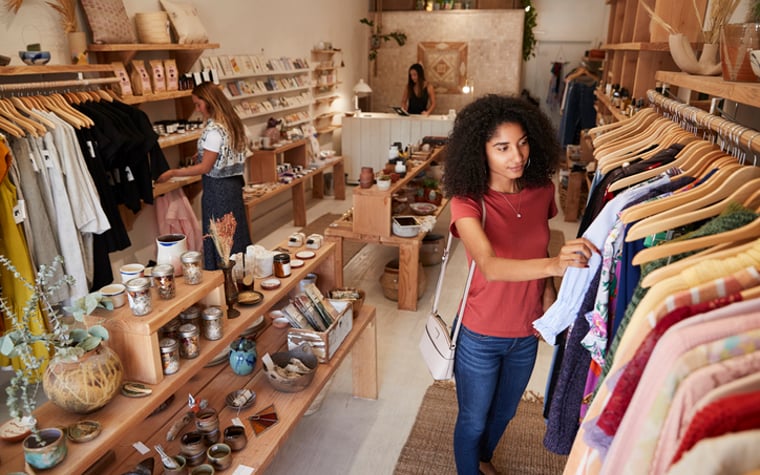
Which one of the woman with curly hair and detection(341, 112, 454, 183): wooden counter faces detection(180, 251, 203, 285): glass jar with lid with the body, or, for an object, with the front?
the wooden counter

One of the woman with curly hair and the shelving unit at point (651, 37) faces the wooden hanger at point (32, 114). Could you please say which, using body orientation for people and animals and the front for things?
the shelving unit

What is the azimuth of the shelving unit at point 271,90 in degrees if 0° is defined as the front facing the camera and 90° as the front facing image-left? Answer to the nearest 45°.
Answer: approximately 315°

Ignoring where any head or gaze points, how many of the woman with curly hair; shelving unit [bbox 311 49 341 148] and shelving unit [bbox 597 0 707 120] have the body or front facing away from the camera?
0

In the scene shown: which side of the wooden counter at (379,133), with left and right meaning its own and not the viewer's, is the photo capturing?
front

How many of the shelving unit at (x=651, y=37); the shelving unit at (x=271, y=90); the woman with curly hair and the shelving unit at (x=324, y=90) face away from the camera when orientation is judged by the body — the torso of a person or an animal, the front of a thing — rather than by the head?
0

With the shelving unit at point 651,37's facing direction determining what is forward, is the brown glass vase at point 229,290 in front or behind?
in front

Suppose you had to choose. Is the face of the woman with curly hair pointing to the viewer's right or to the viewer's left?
to the viewer's right

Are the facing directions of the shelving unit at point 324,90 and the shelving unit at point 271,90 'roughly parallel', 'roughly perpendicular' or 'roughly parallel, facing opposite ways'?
roughly parallel

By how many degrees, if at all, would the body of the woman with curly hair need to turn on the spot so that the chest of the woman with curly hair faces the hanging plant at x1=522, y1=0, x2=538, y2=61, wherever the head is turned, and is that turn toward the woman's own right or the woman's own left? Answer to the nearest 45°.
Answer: approximately 135° to the woman's own left

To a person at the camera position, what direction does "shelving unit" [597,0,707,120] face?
facing the viewer and to the left of the viewer

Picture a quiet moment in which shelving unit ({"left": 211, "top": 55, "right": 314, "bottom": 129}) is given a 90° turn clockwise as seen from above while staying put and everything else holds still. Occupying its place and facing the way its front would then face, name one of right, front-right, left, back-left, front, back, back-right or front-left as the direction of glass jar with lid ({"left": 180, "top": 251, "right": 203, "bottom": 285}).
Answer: front-left

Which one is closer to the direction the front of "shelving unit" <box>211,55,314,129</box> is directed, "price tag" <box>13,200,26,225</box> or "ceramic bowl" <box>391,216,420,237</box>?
the ceramic bowl

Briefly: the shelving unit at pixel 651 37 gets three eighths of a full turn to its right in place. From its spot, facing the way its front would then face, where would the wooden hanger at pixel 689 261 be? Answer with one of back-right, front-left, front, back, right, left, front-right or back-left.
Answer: back
